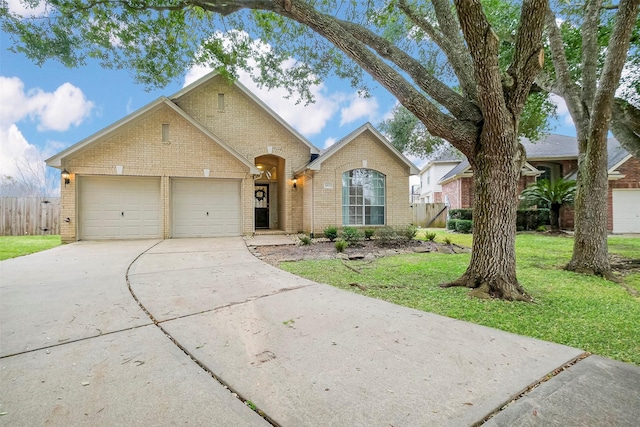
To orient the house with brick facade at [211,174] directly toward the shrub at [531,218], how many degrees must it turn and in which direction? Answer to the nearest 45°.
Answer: approximately 90° to its left

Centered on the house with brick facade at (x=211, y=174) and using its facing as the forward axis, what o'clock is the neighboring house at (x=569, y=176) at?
The neighboring house is roughly at 9 o'clock from the house with brick facade.

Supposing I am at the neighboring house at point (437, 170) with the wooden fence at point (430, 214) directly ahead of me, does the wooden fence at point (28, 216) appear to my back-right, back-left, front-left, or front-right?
front-right

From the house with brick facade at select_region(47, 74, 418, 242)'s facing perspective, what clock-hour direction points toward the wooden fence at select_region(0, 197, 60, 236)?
The wooden fence is roughly at 4 o'clock from the house with brick facade.

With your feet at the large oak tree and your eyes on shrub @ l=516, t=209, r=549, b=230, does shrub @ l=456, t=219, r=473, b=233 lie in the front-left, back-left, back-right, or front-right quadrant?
front-left

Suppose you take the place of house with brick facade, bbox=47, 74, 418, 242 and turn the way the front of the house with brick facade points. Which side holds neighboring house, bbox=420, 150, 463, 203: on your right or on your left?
on your left

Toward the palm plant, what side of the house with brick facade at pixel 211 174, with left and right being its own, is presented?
left

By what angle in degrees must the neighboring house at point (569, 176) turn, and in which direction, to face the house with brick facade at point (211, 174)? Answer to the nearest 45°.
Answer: approximately 45° to its right

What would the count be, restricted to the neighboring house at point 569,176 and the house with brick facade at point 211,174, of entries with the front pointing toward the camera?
2

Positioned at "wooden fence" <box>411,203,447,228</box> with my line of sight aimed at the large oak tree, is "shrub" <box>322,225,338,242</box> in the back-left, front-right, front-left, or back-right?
front-right

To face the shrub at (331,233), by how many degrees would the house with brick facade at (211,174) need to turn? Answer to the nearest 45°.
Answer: approximately 45° to its left

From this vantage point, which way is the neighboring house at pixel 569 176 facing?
toward the camera

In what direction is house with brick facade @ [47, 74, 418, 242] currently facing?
toward the camera

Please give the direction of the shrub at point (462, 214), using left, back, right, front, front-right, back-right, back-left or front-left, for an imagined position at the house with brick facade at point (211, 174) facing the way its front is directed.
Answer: left
